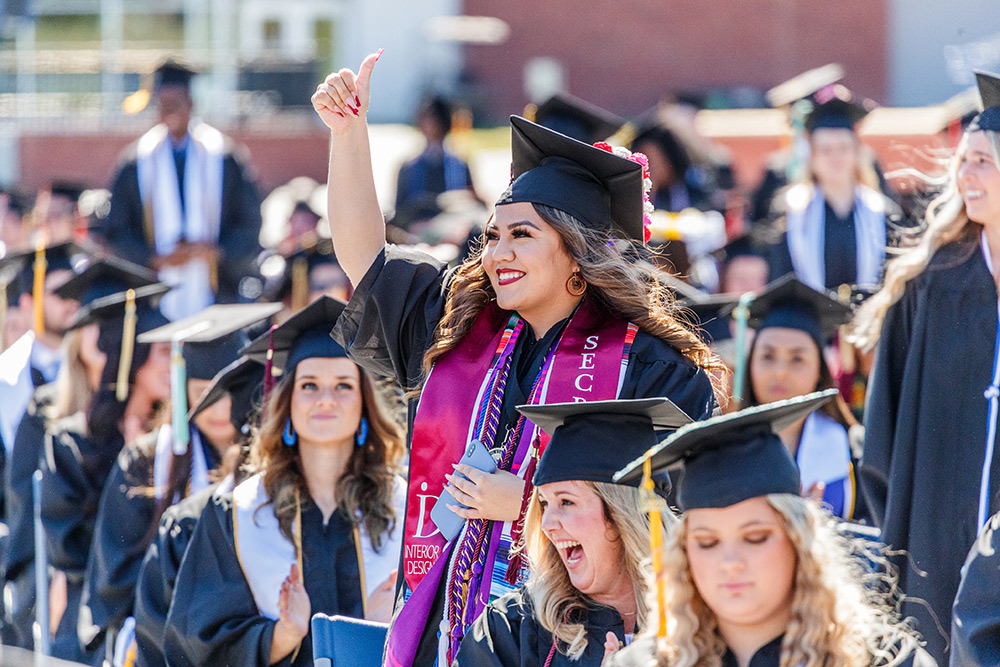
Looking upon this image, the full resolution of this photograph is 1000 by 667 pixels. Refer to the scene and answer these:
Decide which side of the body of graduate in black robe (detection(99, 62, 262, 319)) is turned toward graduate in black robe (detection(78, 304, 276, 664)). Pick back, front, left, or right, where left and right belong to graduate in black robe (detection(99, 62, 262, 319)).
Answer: front

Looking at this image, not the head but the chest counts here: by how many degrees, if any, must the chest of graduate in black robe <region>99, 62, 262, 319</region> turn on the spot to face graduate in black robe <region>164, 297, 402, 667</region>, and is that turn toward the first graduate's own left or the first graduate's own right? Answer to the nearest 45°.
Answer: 0° — they already face them

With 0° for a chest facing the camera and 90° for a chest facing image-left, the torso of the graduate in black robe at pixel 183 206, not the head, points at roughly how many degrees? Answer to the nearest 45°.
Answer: approximately 0°
